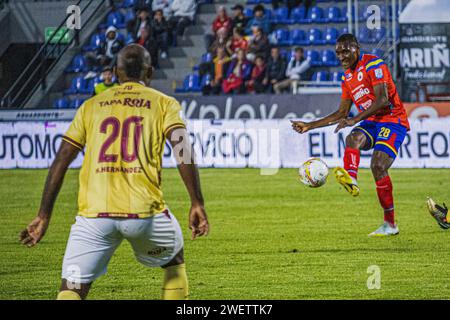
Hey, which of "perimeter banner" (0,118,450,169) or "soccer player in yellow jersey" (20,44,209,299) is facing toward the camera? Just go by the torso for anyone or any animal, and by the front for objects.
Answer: the perimeter banner

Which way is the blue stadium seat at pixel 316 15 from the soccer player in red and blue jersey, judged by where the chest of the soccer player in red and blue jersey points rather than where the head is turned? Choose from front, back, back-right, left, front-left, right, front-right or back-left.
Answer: back-right

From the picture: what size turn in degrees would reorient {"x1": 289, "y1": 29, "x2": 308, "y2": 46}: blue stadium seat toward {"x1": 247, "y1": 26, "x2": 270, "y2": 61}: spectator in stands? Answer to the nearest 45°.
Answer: approximately 45° to its right

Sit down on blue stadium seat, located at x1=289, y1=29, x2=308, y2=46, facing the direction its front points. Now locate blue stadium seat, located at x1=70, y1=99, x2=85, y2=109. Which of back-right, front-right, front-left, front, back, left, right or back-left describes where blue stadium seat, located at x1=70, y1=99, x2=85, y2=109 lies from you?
right

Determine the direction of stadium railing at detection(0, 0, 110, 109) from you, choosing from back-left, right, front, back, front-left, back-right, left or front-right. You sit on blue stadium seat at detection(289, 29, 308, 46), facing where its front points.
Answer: right

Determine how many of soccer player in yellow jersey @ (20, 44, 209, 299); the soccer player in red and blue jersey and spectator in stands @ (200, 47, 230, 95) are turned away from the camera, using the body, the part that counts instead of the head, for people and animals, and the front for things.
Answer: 1

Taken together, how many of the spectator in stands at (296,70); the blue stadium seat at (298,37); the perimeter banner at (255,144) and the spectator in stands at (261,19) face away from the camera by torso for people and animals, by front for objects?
0

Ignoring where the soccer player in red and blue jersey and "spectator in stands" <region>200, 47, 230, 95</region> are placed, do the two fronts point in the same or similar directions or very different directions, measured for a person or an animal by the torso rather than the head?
same or similar directions

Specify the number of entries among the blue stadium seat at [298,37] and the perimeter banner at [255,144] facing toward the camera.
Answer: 2

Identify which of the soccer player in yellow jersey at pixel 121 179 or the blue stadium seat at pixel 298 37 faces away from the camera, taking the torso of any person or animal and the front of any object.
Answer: the soccer player in yellow jersey

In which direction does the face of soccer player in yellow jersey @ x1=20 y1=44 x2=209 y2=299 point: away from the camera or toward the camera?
away from the camera

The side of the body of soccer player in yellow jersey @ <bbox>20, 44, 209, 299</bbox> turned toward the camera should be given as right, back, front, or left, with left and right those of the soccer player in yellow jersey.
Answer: back

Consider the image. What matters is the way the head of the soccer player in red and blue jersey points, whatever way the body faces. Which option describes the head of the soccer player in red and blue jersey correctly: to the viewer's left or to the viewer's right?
to the viewer's left

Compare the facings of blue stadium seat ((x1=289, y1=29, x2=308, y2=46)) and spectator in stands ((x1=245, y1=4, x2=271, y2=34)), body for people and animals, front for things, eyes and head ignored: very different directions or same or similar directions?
same or similar directions

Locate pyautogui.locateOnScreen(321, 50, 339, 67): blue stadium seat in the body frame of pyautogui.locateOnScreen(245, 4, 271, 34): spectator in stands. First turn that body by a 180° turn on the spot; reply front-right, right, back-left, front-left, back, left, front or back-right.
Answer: right

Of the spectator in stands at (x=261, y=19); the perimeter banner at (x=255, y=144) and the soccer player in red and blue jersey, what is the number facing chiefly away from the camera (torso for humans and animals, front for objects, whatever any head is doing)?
0

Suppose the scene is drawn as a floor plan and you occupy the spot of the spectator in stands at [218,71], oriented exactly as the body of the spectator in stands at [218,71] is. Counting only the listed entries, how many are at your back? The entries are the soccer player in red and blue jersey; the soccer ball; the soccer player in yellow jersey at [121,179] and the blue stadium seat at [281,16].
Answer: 1

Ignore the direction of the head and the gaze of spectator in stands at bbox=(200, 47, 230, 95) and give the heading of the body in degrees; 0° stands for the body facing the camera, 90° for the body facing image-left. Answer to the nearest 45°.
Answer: approximately 45°

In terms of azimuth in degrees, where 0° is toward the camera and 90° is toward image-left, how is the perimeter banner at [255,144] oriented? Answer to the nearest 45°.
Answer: approximately 0°

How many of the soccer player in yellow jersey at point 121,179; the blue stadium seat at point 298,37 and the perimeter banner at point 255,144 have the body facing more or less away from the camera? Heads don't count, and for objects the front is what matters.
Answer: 1

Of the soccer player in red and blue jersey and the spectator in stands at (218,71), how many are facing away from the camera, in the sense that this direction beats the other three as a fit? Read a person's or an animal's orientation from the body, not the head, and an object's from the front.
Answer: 0
